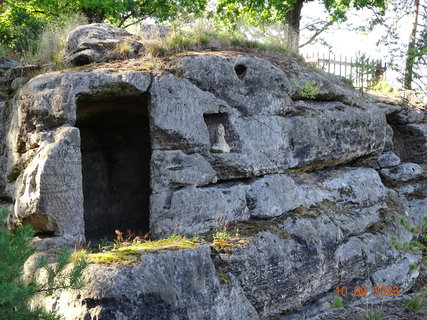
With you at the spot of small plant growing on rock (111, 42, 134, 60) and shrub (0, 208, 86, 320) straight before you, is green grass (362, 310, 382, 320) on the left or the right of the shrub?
left

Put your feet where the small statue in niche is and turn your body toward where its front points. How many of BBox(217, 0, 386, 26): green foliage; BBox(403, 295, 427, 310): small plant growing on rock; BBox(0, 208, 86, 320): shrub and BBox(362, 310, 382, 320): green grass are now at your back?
1

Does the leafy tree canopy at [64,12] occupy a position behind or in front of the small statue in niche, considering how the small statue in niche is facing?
behind

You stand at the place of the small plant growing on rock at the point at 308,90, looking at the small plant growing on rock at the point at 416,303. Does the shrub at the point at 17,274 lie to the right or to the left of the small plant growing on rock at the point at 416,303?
right

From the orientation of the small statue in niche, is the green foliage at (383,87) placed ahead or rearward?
rearward

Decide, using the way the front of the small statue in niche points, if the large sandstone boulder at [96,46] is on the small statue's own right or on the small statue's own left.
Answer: on the small statue's own right

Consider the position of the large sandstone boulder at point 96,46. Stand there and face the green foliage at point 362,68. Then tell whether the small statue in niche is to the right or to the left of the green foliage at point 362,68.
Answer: right

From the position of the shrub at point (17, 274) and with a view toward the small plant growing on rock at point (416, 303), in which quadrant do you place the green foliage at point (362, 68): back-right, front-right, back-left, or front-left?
front-left

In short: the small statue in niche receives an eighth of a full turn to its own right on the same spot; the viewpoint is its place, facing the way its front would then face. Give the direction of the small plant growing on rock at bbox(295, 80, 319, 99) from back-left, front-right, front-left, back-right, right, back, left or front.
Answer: back

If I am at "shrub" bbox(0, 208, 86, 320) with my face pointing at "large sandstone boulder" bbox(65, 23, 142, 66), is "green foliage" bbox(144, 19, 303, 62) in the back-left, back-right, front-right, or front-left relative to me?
front-right

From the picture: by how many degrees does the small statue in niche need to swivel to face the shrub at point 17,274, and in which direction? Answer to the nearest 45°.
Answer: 0° — it already faces it

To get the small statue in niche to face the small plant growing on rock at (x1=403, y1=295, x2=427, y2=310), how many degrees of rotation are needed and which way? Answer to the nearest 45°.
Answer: approximately 45° to its left

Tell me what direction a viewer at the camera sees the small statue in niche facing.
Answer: facing the viewer

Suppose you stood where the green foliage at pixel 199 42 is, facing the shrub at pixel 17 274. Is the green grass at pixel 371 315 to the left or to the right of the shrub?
left

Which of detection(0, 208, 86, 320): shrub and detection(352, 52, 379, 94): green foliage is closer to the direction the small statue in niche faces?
the shrub

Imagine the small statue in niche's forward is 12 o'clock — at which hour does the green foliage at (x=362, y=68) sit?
The green foliage is roughly at 7 o'clock from the small statue in niche.
